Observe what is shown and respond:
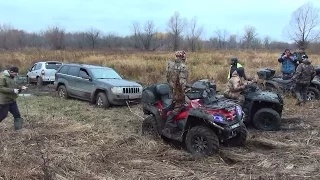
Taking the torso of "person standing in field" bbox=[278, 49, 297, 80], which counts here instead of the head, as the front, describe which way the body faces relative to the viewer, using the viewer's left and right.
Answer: facing the viewer

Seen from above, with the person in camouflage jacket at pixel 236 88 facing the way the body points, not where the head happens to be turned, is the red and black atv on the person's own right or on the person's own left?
on the person's own right

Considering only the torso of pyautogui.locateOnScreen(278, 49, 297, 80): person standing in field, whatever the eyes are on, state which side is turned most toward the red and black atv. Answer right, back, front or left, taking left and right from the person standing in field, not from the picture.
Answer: front

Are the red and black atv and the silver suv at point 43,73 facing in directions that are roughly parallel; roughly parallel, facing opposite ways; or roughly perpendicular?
roughly parallel, facing opposite ways

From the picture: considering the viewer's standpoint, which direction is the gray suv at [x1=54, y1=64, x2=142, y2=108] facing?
facing the viewer and to the right of the viewer

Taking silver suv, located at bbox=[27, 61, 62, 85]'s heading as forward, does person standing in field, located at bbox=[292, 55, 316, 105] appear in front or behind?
behind

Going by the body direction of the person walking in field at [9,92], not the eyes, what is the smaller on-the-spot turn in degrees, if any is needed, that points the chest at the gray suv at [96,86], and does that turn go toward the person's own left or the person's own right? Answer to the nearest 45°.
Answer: approximately 45° to the person's own left

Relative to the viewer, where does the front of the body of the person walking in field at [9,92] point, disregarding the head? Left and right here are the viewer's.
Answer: facing to the right of the viewer
